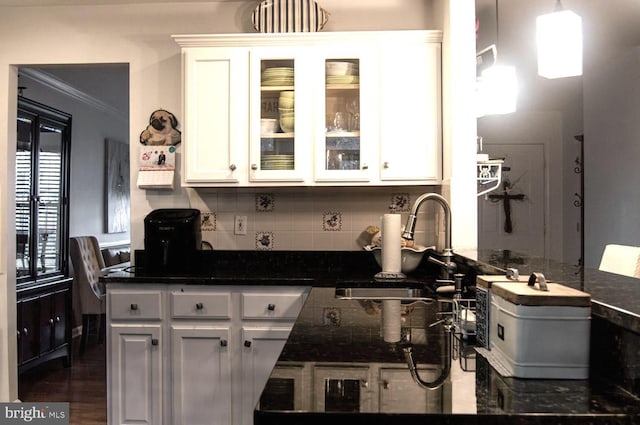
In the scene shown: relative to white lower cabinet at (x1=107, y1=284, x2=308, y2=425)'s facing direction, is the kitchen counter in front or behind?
in front

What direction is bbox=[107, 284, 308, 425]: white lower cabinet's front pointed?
toward the camera

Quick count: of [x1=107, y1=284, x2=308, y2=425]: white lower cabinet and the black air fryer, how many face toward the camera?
2

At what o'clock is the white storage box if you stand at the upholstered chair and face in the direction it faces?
The white storage box is roughly at 1 o'clock from the upholstered chair.

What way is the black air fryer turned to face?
toward the camera

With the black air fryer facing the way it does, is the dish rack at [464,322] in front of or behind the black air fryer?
in front

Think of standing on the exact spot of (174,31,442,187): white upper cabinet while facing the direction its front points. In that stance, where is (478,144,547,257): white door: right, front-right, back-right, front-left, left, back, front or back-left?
back-left

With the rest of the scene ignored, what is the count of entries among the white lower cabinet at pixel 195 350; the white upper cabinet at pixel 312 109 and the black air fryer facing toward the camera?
3

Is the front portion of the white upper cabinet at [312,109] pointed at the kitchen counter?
yes

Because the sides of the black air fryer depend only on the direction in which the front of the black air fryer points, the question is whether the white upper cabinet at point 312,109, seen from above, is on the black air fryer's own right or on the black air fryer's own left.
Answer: on the black air fryer's own left

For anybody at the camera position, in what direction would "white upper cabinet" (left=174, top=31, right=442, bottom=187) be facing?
facing the viewer

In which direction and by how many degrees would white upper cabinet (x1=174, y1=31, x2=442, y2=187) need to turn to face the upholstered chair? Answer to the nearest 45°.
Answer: approximately 135° to its right
